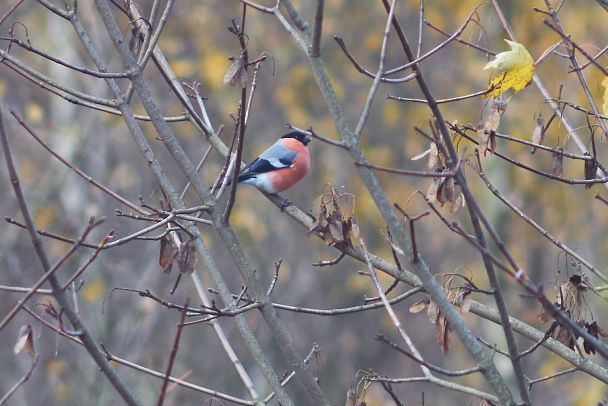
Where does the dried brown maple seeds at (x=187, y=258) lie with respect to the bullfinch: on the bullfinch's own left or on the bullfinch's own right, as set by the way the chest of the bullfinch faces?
on the bullfinch's own right

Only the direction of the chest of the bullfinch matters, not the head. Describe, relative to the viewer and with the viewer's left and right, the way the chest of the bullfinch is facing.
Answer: facing to the right of the viewer
